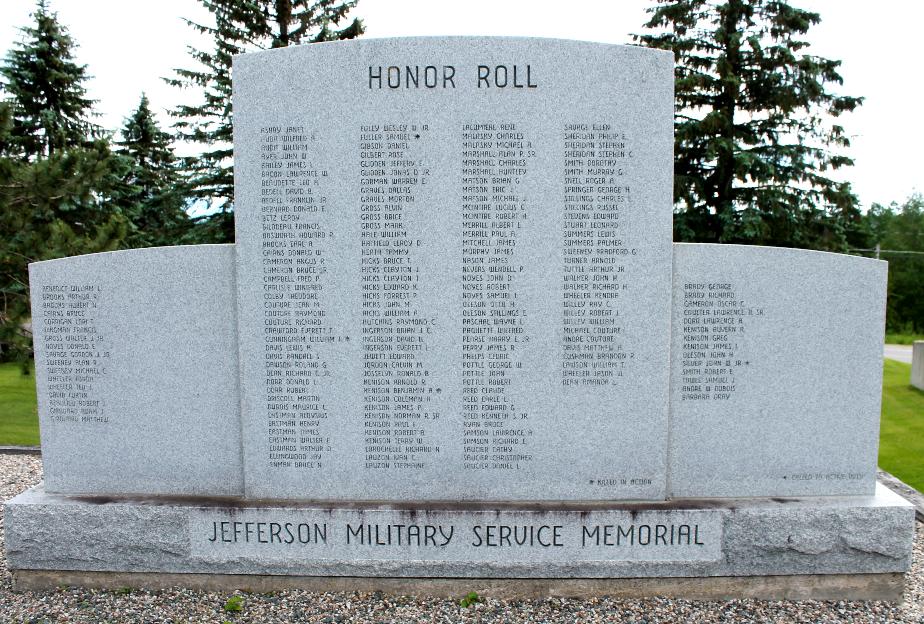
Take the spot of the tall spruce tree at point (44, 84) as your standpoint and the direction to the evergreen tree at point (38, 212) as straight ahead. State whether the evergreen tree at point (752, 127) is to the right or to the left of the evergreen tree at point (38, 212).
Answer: left

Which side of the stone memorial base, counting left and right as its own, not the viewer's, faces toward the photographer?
front

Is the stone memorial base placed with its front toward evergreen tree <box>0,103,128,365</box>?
no

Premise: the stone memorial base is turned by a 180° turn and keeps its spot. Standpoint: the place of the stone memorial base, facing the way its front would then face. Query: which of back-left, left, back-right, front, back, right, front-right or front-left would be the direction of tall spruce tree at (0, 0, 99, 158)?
front-left

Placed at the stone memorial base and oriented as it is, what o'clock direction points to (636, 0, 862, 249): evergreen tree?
The evergreen tree is roughly at 7 o'clock from the stone memorial base.
